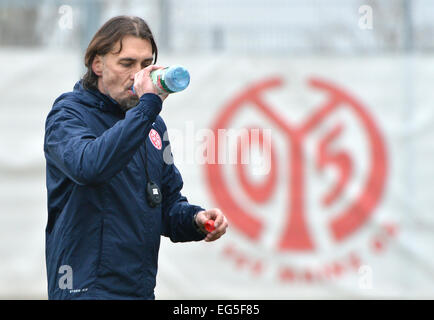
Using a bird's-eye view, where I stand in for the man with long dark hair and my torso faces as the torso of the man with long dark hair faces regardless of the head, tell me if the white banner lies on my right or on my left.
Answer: on my left

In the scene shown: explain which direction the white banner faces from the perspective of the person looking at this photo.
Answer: facing the viewer

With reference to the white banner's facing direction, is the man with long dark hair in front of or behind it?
in front

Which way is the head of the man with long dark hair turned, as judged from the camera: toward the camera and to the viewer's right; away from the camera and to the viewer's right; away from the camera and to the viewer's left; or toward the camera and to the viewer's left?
toward the camera and to the viewer's right

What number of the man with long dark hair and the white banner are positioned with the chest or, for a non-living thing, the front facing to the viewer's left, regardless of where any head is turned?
0
